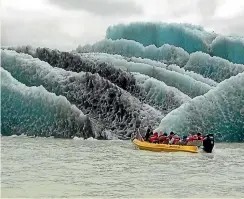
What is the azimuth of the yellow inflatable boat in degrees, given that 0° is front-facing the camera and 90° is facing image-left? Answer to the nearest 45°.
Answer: approximately 90°
